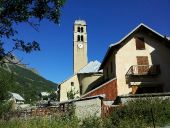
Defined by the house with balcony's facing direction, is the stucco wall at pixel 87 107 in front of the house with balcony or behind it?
in front

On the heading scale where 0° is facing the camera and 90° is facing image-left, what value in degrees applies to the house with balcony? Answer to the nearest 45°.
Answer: approximately 0°

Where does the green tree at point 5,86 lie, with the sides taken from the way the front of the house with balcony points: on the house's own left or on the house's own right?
on the house's own right

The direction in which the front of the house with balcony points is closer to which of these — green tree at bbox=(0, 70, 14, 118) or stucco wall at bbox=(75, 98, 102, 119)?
the stucco wall
